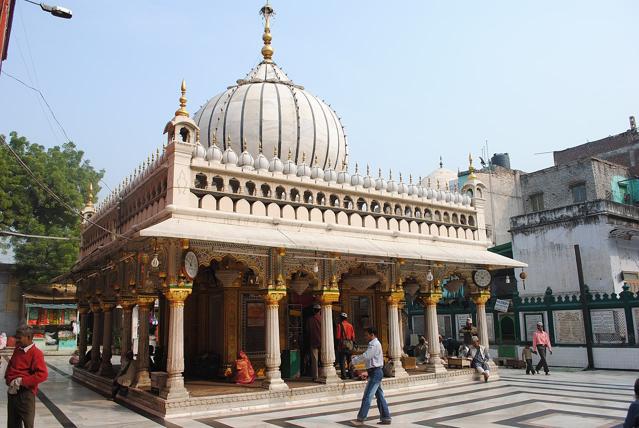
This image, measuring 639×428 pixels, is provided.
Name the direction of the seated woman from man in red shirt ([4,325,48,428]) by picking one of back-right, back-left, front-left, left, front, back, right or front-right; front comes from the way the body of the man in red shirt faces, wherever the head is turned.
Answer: back

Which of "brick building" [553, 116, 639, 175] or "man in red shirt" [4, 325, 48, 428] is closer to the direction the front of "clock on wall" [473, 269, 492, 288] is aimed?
the man in red shirt

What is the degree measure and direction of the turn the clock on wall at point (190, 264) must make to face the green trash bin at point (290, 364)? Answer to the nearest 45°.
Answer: approximately 90° to its left

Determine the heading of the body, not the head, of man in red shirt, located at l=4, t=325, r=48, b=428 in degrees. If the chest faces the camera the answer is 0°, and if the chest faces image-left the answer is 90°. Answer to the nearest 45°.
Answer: approximately 45°

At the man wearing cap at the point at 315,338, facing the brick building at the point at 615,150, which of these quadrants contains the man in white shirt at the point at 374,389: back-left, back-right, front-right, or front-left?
back-right

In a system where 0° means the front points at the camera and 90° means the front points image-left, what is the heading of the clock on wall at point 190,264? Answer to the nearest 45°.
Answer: approximately 315°
